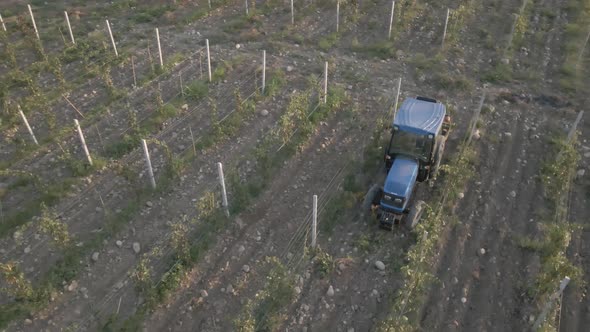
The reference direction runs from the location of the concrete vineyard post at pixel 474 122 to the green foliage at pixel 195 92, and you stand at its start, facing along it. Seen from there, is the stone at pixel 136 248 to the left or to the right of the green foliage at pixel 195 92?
left

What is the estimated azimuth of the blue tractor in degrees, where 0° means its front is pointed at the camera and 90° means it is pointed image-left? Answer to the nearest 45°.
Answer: approximately 45°

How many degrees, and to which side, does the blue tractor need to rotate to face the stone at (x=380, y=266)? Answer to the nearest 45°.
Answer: approximately 45° to its left

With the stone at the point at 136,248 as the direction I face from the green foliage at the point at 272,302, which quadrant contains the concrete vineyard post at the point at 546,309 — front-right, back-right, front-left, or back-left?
back-right

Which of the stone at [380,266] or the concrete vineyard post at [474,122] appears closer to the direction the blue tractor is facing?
the stone

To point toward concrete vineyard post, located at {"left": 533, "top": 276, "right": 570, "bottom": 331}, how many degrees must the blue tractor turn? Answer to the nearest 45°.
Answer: approximately 90° to its left
